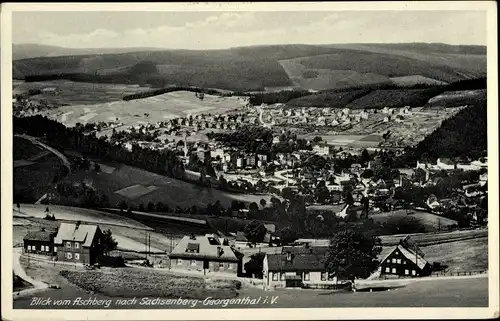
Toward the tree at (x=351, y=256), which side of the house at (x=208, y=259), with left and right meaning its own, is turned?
left

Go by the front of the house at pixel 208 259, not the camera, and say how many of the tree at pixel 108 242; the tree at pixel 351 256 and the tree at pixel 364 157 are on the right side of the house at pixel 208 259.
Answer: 1

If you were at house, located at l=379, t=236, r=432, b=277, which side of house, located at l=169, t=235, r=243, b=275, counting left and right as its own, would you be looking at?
left

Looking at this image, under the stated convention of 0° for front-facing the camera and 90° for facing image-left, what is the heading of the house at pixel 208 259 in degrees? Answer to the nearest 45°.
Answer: approximately 0°
